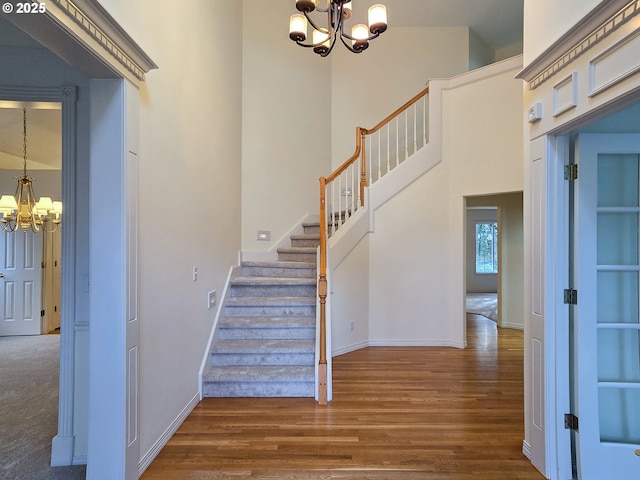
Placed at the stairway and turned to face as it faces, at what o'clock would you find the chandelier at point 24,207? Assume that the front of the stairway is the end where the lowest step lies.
The chandelier is roughly at 4 o'clock from the stairway.

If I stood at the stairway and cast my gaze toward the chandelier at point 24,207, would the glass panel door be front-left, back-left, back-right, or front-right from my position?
back-left

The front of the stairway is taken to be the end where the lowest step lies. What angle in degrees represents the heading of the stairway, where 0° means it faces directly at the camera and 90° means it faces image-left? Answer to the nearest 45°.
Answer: approximately 0°

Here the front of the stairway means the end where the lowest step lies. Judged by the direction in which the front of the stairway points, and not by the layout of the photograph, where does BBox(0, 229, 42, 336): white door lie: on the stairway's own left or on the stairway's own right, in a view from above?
on the stairway's own right

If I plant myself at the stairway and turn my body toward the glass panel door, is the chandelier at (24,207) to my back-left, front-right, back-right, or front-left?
back-right

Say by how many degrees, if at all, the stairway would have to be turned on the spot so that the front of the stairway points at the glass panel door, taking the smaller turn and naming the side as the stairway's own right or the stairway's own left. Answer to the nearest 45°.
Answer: approximately 45° to the stairway's own left

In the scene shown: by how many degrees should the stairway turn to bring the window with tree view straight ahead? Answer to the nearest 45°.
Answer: approximately 135° to its left
